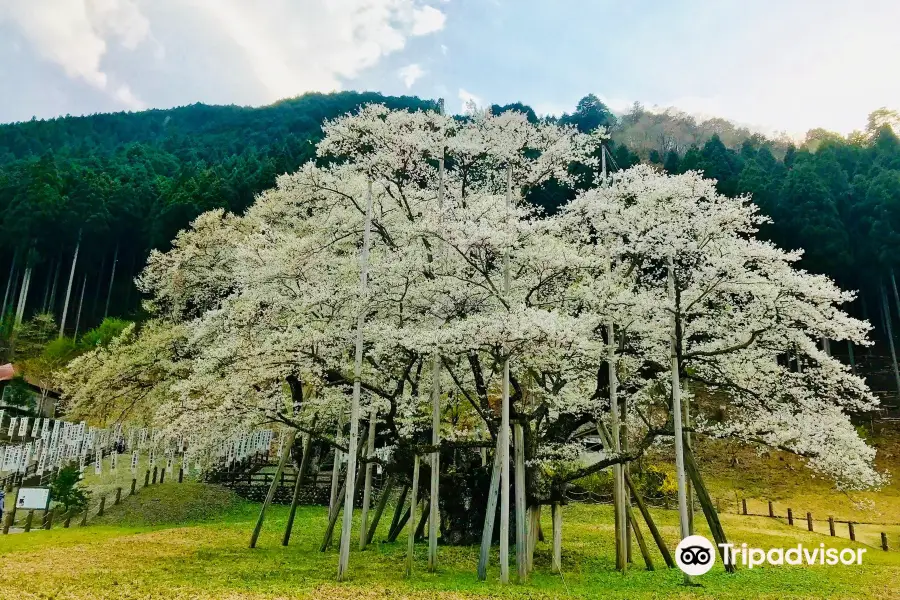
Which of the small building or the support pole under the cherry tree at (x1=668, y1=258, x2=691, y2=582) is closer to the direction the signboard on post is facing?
the support pole under the cherry tree

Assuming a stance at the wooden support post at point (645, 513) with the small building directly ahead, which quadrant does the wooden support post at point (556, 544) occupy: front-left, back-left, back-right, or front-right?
front-left

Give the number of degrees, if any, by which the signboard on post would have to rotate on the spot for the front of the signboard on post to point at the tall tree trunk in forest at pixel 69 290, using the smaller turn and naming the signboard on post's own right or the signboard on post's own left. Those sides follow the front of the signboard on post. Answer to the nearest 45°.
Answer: approximately 180°

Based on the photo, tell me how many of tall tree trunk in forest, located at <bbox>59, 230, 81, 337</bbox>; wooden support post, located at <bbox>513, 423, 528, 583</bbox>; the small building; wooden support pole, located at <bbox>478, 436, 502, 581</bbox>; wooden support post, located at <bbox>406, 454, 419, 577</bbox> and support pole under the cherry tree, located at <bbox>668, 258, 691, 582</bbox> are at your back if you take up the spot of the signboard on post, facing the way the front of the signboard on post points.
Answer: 2

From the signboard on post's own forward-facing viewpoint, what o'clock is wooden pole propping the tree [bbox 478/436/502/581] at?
The wooden pole propping the tree is roughly at 11 o'clock from the signboard on post.

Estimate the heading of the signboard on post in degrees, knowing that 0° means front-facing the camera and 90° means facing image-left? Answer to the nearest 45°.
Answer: approximately 0°

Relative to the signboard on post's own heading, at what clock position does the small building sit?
The small building is roughly at 6 o'clock from the signboard on post.

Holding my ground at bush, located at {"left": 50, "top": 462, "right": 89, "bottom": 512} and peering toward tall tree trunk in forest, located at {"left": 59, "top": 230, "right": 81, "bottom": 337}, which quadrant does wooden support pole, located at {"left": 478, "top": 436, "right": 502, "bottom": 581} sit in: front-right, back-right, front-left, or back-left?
back-right

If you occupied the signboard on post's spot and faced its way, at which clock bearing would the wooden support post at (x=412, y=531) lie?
The wooden support post is roughly at 11 o'clock from the signboard on post.

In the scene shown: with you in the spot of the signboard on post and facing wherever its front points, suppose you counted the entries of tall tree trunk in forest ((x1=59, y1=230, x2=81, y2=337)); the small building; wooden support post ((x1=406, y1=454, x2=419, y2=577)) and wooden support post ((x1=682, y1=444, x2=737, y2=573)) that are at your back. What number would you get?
2

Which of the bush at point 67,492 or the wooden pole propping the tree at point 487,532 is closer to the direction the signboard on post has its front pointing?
the wooden pole propping the tree

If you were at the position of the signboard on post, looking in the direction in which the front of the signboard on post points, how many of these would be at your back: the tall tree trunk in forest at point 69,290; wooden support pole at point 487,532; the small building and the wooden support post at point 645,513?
2

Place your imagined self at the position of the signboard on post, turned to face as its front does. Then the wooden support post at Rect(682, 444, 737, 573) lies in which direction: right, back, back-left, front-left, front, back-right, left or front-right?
front-left

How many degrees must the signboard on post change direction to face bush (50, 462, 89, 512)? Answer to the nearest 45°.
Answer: approximately 135° to its left

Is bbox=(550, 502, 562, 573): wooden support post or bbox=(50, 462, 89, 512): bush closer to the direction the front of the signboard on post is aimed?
the wooden support post

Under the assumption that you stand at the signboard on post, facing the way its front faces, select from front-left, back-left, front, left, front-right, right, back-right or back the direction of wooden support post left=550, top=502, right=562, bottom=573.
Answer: front-left
